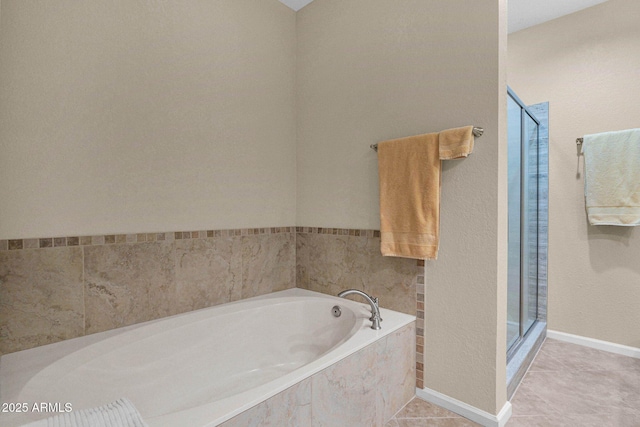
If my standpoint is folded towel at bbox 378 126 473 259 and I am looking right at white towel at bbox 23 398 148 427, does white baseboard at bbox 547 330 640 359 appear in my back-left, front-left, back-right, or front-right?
back-left

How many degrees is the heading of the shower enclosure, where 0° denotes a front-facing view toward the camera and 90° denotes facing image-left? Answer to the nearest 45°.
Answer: approximately 270°

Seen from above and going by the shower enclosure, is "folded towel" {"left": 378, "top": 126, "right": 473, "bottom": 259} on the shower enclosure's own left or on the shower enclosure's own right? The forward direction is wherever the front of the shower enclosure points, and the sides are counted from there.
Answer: on the shower enclosure's own right

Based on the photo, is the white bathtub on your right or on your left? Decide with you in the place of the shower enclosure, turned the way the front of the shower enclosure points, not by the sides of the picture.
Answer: on your right
